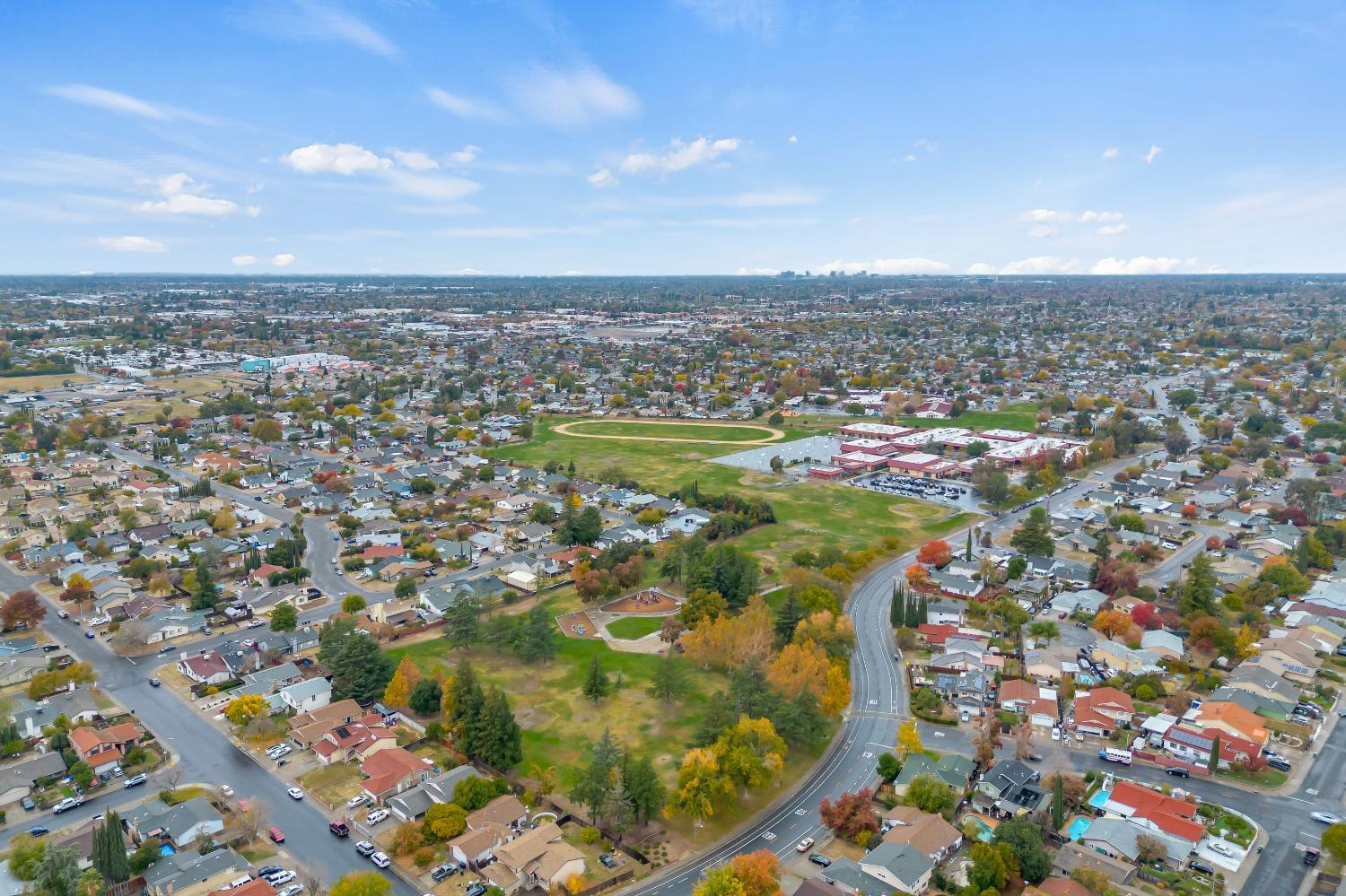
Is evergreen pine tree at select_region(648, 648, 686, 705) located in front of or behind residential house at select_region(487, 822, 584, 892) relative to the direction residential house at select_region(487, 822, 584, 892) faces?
behind

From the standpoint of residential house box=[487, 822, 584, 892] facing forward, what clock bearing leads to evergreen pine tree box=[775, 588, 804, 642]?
The evergreen pine tree is roughly at 6 o'clock from the residential house.

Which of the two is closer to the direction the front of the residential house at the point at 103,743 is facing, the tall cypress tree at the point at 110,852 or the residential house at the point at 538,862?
the tall cypress tree

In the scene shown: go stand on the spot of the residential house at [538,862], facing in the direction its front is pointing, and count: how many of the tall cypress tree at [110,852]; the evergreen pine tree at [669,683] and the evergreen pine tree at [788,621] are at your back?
2

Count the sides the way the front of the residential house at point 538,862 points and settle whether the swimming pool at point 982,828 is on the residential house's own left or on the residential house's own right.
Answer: on the residential house's own left

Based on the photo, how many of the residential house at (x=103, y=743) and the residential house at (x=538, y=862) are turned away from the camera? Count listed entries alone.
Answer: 0

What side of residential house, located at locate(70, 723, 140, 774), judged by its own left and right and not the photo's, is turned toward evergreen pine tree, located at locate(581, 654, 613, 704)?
left

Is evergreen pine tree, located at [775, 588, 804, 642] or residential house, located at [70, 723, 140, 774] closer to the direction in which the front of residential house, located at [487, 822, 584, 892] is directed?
the residential house

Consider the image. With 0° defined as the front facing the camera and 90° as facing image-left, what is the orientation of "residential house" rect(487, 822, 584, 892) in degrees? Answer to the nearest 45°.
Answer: approximately 45°
